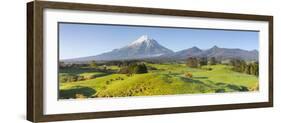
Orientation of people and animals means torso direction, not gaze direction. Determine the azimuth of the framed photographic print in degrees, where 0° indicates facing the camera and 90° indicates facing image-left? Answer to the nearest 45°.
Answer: approximately 315°
